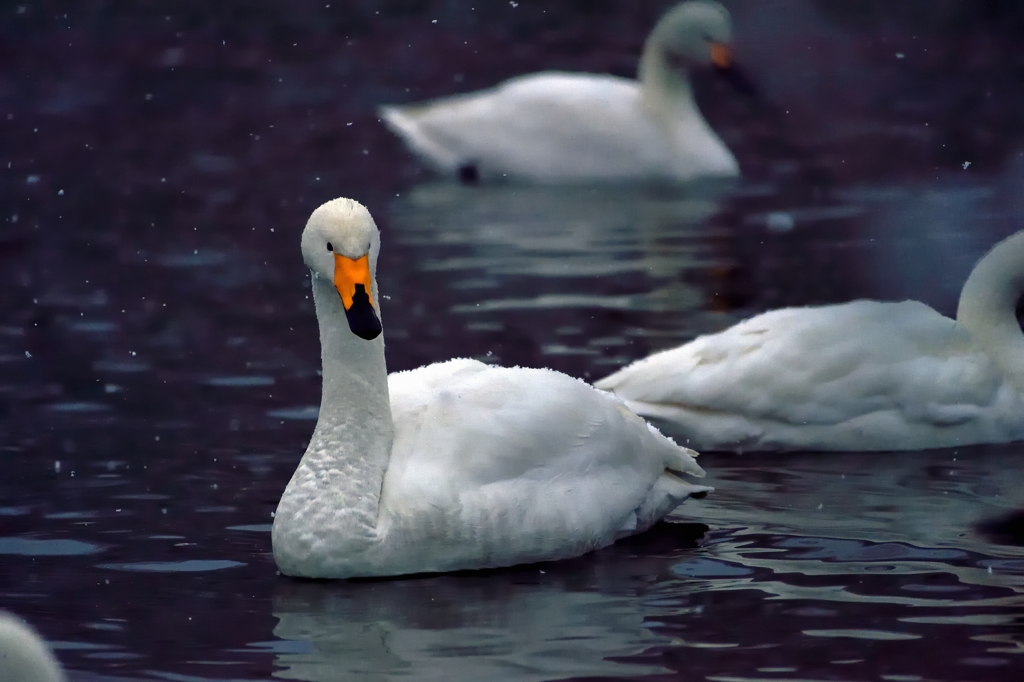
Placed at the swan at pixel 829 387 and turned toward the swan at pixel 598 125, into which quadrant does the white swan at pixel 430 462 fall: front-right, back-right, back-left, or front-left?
back-left

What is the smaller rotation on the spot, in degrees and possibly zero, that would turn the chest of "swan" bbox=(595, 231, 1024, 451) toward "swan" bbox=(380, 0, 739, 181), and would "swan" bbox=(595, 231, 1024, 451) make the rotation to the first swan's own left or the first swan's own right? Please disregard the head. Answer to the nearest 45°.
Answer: approximately 90° to the first swan's own left

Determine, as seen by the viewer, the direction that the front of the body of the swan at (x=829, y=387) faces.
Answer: to the viewer's right

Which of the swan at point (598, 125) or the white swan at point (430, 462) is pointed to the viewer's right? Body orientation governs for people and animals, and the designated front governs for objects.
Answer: the swan

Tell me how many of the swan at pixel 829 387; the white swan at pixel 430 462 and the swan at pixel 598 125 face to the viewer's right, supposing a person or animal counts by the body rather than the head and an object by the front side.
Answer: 2

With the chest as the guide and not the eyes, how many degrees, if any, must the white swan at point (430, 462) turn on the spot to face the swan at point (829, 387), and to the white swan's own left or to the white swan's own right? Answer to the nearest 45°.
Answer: approximately 180°

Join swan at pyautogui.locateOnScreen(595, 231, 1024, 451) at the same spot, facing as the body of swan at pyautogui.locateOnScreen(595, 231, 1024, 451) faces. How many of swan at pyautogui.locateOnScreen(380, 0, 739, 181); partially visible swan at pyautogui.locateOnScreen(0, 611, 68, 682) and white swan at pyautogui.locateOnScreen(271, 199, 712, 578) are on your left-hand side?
1

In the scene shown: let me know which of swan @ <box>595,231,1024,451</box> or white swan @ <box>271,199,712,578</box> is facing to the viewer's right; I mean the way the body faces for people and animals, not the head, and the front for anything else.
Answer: the swan

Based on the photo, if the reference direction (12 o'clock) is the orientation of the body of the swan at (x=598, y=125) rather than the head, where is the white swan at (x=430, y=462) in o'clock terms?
The white swan is roughly at 3 o'clock from the swan.

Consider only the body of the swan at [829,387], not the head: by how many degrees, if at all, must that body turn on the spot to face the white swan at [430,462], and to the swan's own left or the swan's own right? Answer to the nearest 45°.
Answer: approximately 135° to the swan's own right

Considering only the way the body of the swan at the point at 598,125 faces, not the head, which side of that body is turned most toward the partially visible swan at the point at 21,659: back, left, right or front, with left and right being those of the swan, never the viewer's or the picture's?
right

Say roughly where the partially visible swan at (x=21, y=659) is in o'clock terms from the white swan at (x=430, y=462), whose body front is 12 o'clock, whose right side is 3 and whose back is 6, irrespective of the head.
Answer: The partially visible swan is roughly at 11 o'clock from the white swan.

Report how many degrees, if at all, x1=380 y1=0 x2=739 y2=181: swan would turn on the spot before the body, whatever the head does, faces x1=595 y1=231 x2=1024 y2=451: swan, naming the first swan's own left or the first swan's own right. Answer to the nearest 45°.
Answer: approximately 90° to the first swan's own right

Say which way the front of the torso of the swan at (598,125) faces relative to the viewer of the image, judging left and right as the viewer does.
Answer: facing to the right of the viewer

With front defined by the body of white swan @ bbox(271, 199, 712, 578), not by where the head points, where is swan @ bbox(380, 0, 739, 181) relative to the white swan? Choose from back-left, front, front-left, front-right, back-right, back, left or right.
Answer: back-right
